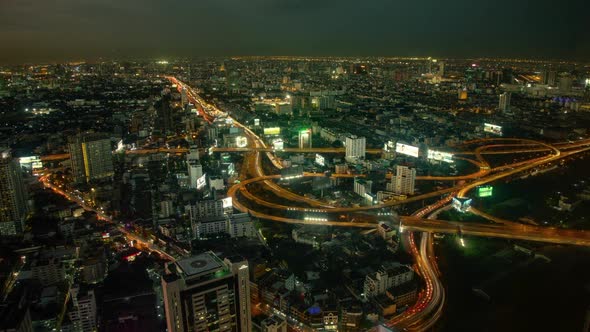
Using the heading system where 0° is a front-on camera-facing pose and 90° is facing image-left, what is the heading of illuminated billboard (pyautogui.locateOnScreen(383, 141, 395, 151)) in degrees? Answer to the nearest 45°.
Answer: approximately 0°

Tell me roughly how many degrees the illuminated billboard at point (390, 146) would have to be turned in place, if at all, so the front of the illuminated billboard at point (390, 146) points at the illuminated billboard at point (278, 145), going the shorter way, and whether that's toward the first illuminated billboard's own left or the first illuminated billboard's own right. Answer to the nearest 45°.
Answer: approximately 90° to the first illuminated billboard's own right

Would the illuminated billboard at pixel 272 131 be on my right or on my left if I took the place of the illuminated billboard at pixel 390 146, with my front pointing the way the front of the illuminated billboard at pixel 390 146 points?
on my right

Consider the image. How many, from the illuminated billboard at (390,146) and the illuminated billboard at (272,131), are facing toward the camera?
2

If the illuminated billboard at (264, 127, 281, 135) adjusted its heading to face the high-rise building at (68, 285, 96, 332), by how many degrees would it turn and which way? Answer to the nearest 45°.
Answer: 0° — it already faces it

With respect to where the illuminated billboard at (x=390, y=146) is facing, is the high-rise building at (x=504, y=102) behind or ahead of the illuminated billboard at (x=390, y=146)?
behind

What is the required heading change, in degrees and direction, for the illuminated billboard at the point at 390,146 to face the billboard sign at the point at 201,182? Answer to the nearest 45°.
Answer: approximately 45° to its right

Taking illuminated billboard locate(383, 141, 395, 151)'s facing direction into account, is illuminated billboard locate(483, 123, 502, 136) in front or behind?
behind

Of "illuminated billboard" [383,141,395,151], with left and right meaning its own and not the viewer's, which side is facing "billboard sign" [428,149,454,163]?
left

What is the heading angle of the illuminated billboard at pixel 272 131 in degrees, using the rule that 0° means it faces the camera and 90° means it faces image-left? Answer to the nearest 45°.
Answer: approximately 0°

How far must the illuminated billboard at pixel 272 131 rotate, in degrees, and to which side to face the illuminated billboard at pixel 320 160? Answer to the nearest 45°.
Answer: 0° — it already faces it

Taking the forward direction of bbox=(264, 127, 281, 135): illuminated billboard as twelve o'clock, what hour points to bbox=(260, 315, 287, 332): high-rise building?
The high-rise building is roughly at 12 o'clock from the illuminated billboard.

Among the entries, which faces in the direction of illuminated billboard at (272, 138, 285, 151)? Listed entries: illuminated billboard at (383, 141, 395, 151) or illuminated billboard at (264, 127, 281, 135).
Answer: illuminated billboard at (264, 127, 281, 135)
